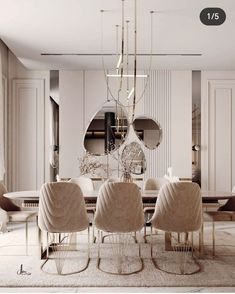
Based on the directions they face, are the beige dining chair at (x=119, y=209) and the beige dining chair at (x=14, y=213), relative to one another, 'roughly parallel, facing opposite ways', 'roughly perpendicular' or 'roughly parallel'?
roughly perpendicular

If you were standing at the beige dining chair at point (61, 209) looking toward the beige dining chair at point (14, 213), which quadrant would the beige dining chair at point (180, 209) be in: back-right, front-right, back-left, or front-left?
back-right

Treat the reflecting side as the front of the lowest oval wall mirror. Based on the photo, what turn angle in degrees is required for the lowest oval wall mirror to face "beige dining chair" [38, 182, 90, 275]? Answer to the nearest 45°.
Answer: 0° — it already faces it

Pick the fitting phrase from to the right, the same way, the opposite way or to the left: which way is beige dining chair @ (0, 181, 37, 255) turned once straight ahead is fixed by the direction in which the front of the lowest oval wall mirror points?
to the left

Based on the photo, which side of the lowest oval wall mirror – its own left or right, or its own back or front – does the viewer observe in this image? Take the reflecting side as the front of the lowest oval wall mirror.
front

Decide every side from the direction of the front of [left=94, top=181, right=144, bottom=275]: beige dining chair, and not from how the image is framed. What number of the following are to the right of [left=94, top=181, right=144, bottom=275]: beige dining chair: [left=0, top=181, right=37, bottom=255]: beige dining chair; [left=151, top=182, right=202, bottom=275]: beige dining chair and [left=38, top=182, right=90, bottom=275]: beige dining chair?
1

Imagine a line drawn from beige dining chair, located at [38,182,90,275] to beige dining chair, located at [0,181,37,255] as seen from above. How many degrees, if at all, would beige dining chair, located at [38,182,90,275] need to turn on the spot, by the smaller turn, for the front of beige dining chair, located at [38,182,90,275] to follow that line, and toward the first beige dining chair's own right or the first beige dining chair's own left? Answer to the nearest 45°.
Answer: approximately 45° to the first beige dining chair's own left

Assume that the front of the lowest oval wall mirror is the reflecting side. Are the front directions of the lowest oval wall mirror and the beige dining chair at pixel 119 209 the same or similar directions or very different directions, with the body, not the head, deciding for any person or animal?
very different directions

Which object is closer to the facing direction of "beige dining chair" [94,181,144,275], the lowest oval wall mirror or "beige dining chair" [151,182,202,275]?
the lowest oval wall mirror

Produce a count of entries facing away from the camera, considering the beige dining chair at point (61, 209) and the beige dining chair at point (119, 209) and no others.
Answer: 2

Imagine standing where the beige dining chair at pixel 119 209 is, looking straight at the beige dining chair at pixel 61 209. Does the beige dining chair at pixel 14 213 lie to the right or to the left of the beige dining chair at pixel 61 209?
right

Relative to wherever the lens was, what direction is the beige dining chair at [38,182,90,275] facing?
facing away from the viewer

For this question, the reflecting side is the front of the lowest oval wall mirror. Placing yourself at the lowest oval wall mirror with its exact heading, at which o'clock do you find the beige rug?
The beige rug is roughly at 12 o'clock from the lowest oval wall mirror.

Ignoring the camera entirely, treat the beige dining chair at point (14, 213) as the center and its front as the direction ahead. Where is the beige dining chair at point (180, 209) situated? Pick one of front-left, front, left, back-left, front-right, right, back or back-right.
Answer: front-right
